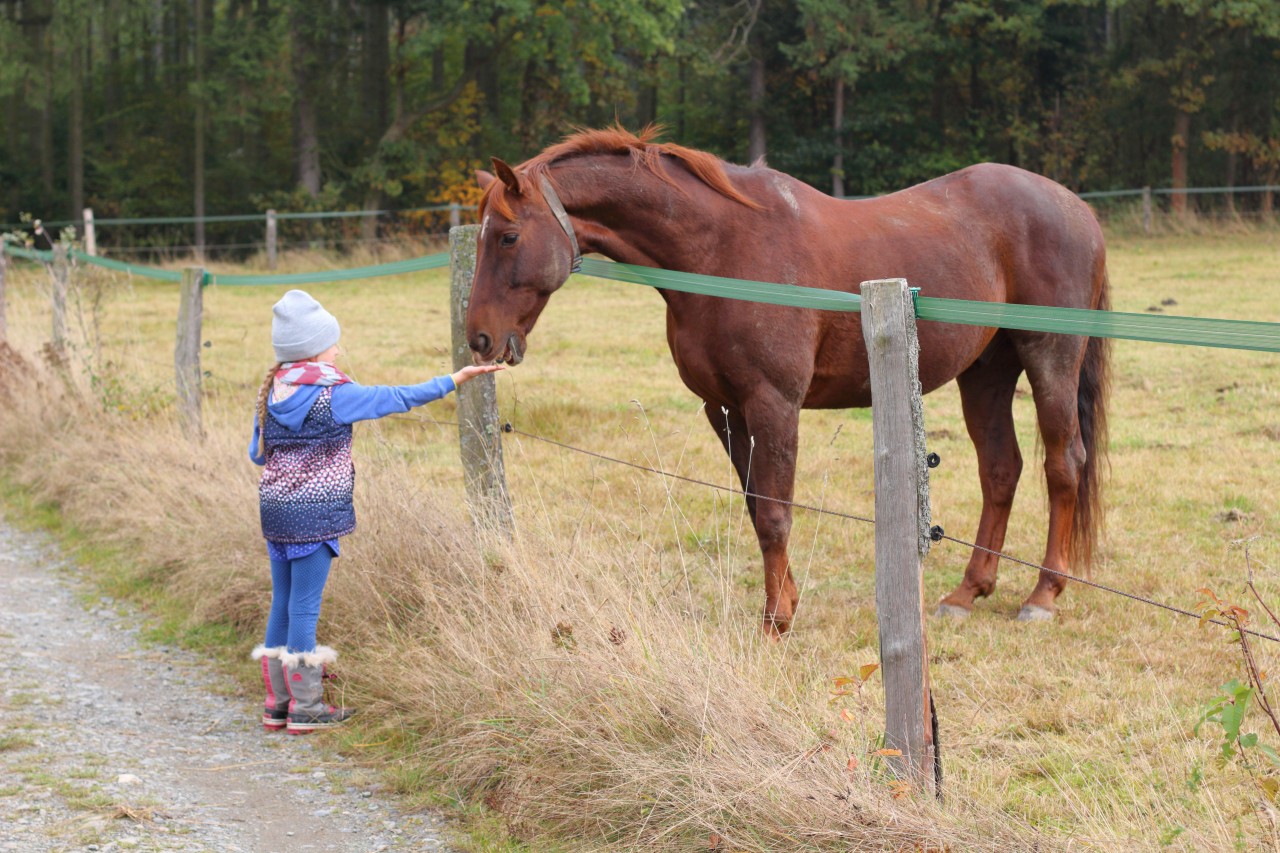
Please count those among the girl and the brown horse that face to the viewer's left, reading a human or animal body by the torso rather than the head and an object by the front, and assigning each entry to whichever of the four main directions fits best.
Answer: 1

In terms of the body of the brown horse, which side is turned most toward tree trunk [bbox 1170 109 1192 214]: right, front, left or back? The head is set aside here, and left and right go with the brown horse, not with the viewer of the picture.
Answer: right

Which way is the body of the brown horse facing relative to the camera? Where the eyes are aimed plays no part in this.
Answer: to the viewer's left

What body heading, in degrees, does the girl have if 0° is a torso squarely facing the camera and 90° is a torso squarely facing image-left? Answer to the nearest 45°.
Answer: approximately 225°

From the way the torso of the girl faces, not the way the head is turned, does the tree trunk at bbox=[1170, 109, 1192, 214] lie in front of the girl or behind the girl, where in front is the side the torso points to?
in front

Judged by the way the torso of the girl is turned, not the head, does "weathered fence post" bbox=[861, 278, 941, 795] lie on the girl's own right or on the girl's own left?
on the girl's own right

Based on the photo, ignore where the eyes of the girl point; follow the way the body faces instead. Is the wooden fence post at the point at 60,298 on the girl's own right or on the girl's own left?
on the girl's own left

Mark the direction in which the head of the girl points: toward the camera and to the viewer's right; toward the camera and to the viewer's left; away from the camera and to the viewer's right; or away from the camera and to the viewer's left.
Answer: away from the camera and to the viewer's right
